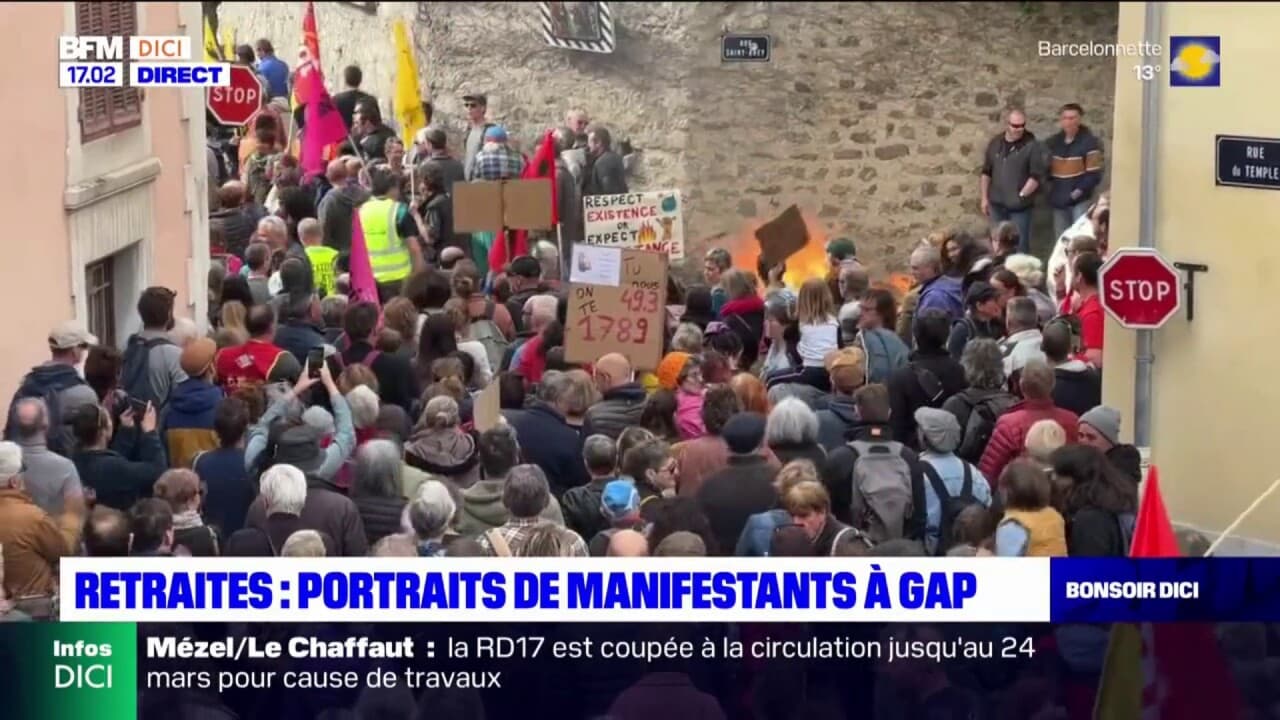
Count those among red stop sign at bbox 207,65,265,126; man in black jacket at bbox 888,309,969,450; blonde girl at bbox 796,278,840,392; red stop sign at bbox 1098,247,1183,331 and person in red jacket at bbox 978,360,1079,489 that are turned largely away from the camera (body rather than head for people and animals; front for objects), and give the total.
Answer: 3

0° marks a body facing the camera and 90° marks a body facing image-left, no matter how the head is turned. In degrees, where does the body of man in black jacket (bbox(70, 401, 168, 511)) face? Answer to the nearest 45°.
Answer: approximately 225°

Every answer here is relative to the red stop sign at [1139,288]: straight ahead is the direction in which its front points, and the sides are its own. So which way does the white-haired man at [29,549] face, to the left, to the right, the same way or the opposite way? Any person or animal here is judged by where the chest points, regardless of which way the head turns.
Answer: the opposite way

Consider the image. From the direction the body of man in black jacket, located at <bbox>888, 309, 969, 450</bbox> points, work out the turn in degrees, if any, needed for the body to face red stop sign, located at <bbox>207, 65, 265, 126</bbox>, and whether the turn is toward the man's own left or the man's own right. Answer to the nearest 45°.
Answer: approximately 45° to the man's own left

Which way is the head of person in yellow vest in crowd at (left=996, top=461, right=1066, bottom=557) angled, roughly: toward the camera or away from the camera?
away from the camera

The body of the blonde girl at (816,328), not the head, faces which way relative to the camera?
away from the camera

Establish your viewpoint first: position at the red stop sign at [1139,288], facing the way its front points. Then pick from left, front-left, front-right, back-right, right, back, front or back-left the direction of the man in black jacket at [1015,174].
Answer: back

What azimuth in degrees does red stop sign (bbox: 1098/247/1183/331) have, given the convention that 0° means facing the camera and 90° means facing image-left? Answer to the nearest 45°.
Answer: approximately 0°

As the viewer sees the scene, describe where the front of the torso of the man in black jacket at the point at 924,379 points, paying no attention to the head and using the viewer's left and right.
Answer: facing away from the viewer

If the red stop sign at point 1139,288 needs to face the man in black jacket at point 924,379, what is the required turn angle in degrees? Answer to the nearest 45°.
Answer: approximately 45° to its right

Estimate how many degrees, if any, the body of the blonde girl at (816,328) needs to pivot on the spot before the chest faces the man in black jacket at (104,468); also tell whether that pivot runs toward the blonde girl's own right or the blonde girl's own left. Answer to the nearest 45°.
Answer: approximately 135° to the blonde girl's own left
